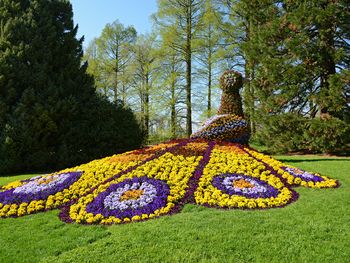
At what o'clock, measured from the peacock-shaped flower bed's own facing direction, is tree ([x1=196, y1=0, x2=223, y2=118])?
The tree is roughly at 11 o'clock from the peacock-shaped flower bed.

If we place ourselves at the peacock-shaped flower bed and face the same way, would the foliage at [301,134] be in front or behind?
in front

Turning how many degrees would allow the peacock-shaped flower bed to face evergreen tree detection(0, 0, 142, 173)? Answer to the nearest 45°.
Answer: approximately 90° to its left

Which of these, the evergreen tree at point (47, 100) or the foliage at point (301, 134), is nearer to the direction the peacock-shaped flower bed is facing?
the foliage

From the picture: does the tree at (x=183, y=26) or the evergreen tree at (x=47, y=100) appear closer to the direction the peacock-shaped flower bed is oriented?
the tree

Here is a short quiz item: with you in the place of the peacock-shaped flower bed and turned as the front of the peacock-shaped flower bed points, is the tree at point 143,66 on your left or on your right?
on your left

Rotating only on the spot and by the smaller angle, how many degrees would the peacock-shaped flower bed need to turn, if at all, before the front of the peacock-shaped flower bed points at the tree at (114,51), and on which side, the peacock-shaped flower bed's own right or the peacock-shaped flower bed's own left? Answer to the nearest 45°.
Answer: approximately 45° to the peacock-shaped flower bed's own left

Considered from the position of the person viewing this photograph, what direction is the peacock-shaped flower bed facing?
facing away from the viewer and to the right of the viewer
